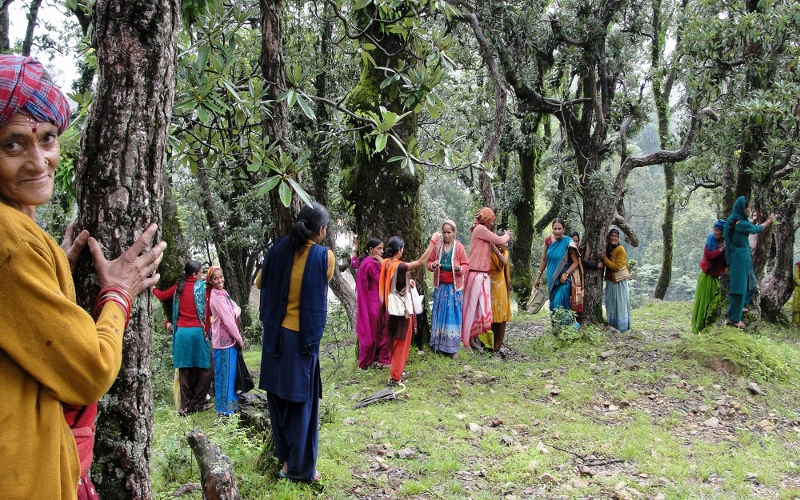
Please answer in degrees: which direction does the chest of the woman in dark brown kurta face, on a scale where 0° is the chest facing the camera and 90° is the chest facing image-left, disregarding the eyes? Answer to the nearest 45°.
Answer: approximately 225°

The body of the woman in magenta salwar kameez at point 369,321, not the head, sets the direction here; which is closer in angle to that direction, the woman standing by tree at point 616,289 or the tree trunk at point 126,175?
the woman standing by tree

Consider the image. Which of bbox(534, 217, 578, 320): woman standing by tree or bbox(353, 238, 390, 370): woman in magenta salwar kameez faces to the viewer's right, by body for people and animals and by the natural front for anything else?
the woman in magenta salwar kameez

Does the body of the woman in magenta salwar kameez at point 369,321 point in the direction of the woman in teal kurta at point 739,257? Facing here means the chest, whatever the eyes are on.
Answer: yes

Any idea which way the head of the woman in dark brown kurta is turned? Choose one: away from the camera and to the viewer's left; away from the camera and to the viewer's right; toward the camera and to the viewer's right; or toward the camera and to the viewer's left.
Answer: away from the camera and to the viewer's right

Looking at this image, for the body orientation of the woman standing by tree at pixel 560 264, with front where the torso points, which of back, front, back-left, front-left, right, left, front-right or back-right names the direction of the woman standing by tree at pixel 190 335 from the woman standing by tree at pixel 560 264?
front-right

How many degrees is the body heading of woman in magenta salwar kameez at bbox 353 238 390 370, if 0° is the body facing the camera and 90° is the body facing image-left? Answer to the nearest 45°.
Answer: approximately 270°

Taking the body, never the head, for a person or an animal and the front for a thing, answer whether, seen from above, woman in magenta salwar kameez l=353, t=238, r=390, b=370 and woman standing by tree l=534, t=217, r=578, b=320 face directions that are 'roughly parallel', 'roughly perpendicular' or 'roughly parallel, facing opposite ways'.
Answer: roughly perpendicular
